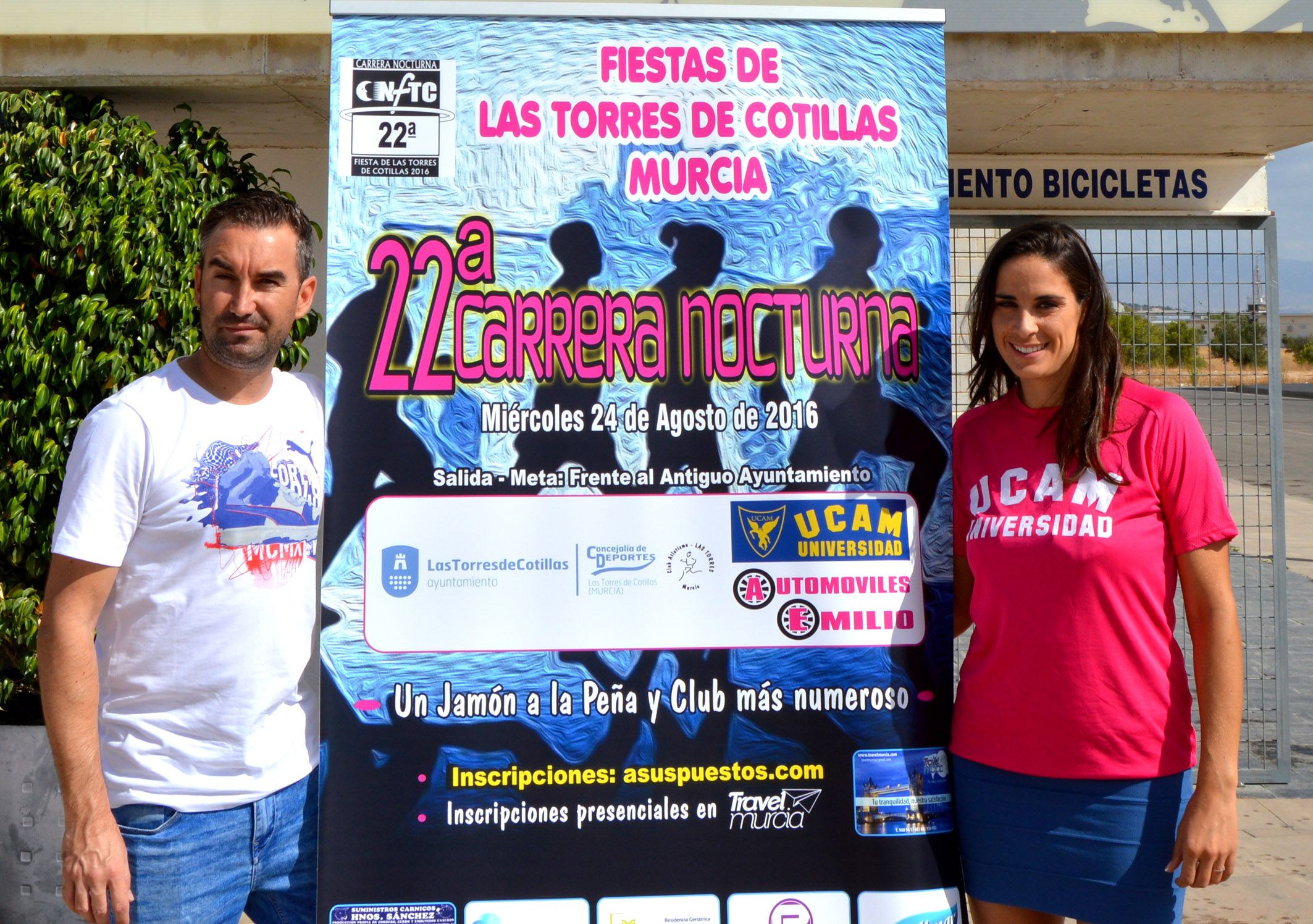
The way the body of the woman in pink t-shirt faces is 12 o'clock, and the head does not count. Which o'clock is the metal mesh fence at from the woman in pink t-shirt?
The metal mesh fence is roughly at 5 o'clock from the woman in pink t-shirt.

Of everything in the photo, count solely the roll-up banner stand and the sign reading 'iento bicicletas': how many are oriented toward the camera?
2

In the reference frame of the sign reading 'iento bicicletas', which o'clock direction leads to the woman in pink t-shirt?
The woman in pink t-shirt is roughly at 12 o'clock from the sign reading 'iento bicicletas'.

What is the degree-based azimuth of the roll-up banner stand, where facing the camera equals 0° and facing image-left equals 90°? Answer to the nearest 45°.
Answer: approximately 0°

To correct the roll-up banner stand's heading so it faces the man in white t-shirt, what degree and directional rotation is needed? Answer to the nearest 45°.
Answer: approximately 90° to its right

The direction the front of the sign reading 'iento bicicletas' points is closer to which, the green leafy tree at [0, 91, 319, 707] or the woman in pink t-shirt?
the woman in pink t-shirt

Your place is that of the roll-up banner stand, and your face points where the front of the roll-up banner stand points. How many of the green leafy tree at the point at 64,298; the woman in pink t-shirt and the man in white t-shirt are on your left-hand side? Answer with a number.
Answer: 1
